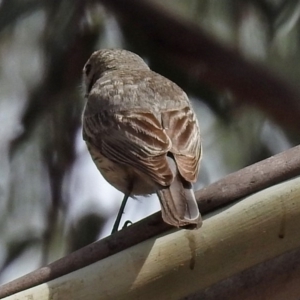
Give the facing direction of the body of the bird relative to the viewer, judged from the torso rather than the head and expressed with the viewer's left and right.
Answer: facing away from the viewer and to the left of the viewer
